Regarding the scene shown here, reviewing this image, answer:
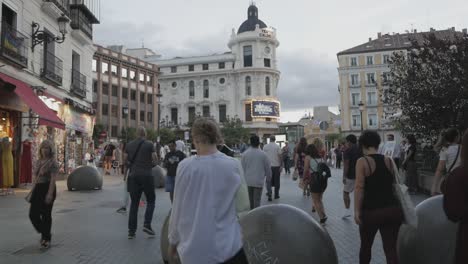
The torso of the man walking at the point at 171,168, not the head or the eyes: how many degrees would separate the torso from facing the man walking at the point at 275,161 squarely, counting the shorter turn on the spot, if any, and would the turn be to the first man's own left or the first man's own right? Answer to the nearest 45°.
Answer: approximately 135° to the first man's own left

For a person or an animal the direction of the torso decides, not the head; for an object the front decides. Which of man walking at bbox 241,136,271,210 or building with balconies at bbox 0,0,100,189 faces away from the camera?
the man walking

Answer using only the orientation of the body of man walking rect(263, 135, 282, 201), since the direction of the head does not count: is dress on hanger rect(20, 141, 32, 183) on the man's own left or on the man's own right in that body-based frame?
on the man's own left

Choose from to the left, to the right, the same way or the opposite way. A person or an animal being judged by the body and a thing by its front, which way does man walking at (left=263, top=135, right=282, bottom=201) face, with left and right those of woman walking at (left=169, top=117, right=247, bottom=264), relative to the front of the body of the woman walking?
the same way

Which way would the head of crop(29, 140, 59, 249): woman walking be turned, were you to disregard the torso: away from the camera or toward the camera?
toward the camera

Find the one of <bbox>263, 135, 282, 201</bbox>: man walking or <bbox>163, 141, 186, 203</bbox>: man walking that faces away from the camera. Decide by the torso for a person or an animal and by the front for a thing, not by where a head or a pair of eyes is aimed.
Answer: <bbox>263, 135, 282, 201</bbox>: man walking

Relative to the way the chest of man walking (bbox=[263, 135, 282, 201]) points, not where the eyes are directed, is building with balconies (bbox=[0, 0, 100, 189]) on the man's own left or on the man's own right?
on the man's own left

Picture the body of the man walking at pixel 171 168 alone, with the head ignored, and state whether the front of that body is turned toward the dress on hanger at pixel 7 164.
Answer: no

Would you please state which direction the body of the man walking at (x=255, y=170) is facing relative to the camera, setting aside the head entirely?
away from the camera

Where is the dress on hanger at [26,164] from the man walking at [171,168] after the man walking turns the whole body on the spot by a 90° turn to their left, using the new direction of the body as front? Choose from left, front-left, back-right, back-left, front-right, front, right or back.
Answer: back-left

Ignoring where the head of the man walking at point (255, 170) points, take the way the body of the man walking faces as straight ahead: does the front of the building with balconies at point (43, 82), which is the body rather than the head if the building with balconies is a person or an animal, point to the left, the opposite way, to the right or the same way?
to the right
